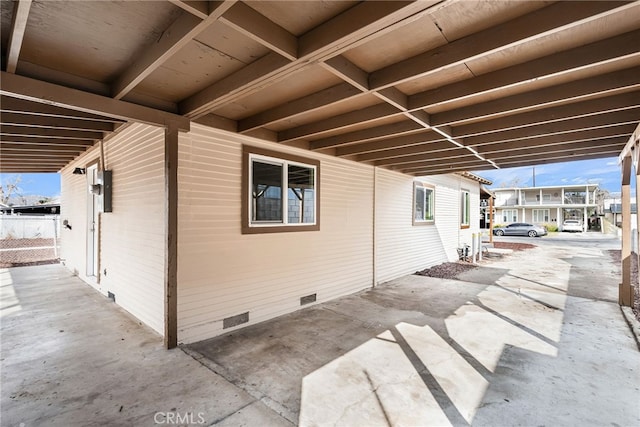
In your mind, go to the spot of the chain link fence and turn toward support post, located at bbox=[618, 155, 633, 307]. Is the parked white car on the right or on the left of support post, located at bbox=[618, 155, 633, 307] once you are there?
left

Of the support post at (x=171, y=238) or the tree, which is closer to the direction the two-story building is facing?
the support post

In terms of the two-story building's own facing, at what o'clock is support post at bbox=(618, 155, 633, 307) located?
The support post is roughly at 12 o'clock from the two-story building.

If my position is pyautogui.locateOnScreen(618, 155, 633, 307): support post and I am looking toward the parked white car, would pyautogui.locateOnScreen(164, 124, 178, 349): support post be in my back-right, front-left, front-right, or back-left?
back-left

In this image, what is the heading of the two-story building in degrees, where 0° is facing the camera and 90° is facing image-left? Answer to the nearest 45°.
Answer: approximately 0°

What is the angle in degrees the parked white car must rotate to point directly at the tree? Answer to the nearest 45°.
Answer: approximately 135° to its left

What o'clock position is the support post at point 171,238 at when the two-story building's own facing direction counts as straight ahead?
The support post is roughly at 12 o'clock from the two-story building.
